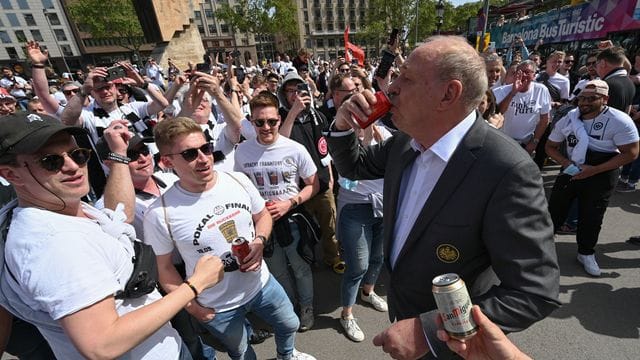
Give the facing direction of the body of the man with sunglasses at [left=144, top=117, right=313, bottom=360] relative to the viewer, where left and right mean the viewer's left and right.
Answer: facing the viewer and to the right of the viewer

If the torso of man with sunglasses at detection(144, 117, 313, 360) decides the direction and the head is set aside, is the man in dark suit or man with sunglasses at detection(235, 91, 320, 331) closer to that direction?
the man in dark suit

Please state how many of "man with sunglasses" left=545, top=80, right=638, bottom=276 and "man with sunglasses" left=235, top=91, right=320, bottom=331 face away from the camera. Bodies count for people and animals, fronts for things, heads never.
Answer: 0

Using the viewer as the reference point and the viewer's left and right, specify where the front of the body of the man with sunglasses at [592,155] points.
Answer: facing the viewer and to the left of the viewer

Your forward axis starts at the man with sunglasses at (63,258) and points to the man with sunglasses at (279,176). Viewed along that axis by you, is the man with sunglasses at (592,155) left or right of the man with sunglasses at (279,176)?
right

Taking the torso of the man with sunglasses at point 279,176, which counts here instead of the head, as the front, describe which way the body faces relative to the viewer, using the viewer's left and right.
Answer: facing the viewer

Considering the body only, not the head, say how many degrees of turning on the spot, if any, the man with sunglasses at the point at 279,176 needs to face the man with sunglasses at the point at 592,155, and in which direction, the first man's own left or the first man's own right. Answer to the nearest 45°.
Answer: approximately 90° to the first man's own left

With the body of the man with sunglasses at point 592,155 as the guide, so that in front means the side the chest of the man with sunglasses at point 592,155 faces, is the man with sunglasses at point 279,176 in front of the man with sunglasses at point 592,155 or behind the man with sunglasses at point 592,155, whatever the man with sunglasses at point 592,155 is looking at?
in front

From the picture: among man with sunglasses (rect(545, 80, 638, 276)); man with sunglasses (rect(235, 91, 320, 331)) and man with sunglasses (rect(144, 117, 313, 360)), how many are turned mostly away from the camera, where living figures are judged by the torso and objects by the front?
0

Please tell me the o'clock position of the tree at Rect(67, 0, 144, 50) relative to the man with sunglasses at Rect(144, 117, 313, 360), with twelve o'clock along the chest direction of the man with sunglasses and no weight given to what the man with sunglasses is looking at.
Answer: The tree is roughly at 7 o'clock from the man with sunglasses.

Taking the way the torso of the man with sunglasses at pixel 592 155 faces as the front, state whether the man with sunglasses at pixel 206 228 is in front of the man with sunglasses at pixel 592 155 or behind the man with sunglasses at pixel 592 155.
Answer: in front

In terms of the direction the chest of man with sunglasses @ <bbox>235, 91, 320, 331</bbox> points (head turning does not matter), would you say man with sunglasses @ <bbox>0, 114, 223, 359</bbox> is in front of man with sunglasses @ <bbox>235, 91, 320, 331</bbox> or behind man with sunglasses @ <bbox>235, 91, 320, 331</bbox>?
in front

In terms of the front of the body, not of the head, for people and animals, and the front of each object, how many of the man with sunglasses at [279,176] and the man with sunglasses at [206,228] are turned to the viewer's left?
0
